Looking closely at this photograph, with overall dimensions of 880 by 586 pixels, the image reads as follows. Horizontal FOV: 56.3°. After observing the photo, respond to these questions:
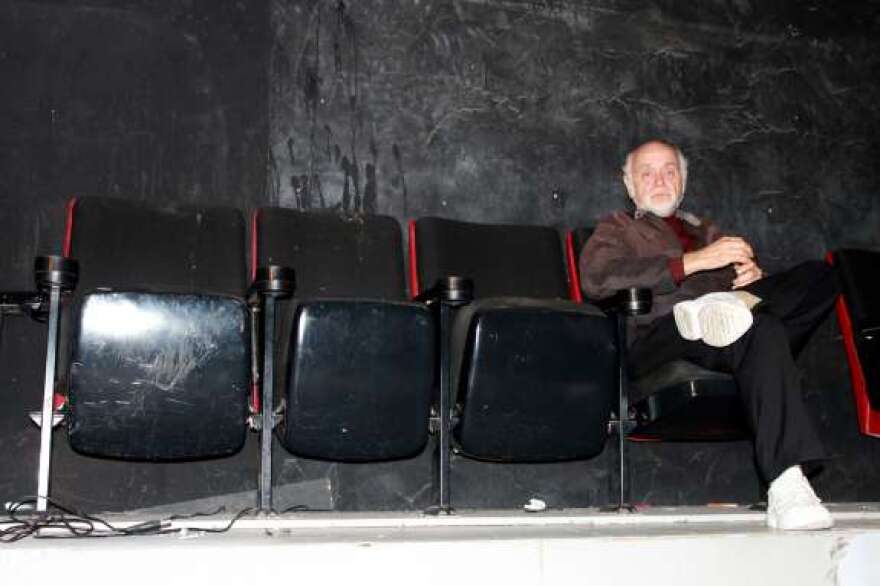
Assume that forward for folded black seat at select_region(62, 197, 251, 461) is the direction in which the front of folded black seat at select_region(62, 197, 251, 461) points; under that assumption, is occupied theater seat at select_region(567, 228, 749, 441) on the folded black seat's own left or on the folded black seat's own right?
on the folded black seat's own left

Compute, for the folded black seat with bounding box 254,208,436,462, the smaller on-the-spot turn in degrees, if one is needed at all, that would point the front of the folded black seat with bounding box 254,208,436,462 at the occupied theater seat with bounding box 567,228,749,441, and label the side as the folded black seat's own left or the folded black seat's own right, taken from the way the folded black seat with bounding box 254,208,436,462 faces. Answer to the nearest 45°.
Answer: approximately 90° to the folded black seat's own left

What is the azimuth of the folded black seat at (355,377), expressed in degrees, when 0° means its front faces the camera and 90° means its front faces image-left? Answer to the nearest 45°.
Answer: approximately 0°

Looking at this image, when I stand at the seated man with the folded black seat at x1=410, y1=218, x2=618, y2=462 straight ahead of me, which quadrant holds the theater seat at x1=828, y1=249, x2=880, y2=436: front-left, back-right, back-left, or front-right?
back-right

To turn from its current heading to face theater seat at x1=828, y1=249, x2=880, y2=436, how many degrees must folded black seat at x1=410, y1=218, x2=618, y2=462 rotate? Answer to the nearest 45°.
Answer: approximately 135° to its left

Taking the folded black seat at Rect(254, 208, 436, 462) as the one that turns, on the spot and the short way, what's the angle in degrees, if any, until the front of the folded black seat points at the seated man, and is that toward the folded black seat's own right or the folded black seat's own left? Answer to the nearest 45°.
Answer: approximately 90° to the folded black seat's own left

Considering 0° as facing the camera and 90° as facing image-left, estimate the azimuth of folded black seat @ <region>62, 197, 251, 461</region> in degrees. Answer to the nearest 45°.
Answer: approximately 0°

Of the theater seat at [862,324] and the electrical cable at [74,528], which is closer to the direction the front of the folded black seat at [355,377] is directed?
the electrical cable

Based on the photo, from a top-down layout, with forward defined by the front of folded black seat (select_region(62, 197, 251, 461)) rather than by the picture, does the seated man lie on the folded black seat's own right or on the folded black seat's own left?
on the folded black seat's own left
